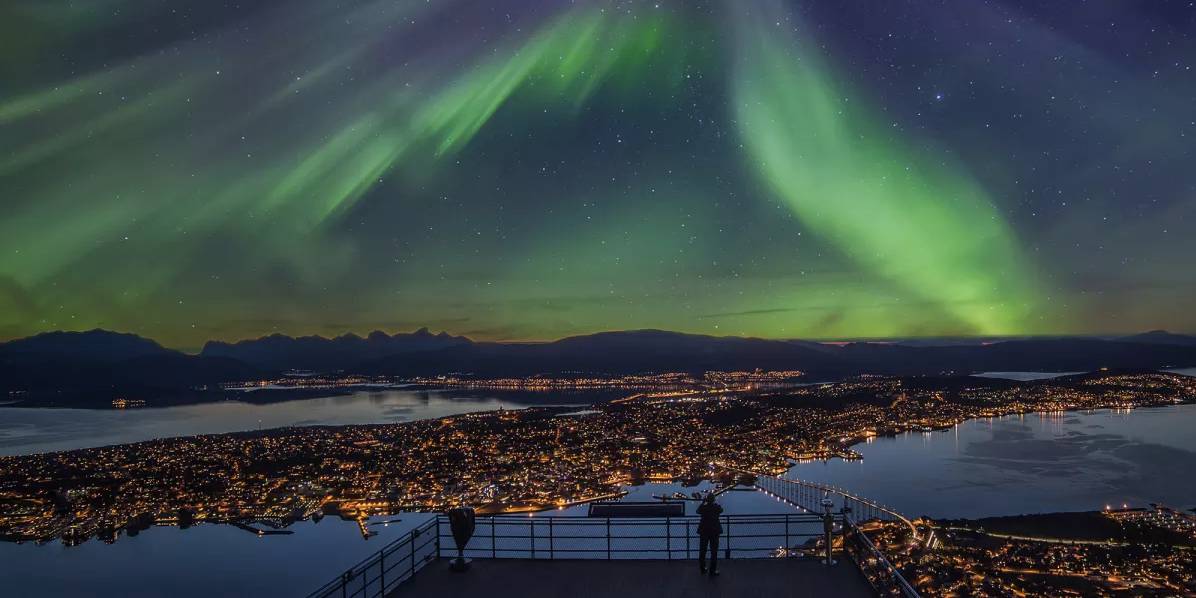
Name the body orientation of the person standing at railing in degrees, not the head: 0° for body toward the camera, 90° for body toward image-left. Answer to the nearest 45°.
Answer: approximately 180°
